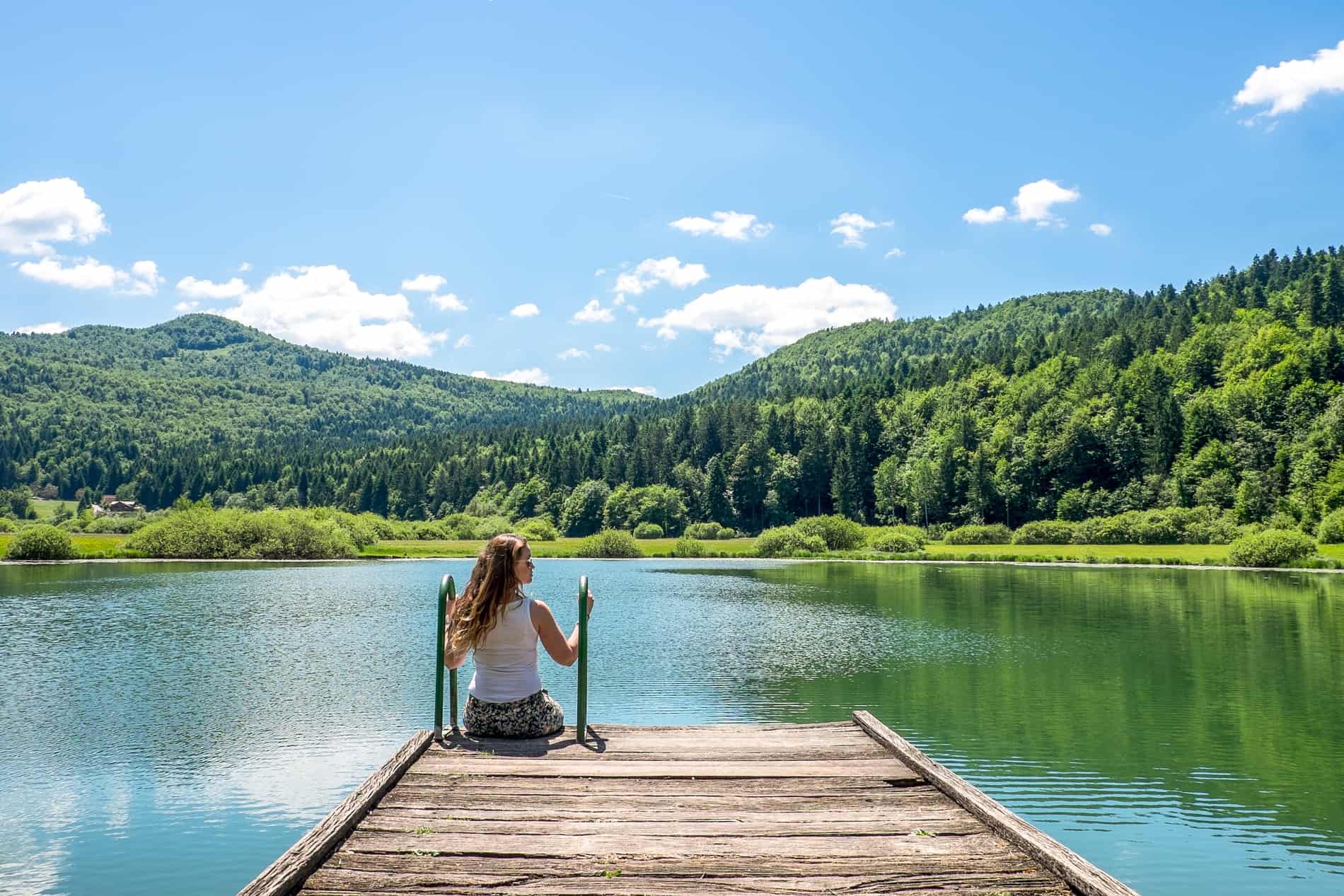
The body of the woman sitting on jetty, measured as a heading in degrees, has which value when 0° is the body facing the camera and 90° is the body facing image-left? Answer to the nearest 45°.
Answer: approximately 180°
